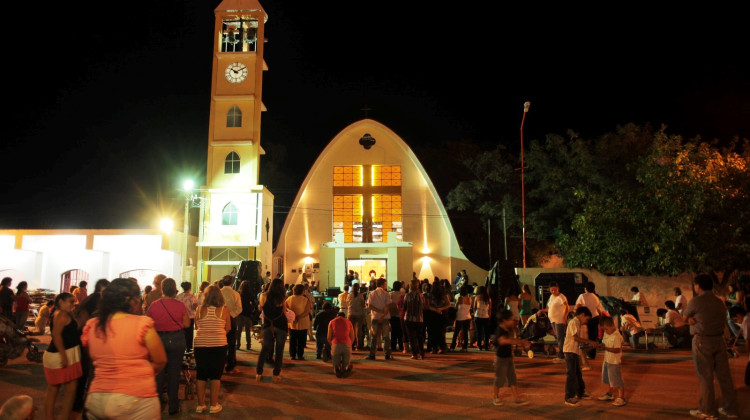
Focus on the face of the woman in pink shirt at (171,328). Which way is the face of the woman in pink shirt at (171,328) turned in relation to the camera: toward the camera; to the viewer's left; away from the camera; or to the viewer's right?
away from the camera

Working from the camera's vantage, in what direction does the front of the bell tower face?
facing the viewer

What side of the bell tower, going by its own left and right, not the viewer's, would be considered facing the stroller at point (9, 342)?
front

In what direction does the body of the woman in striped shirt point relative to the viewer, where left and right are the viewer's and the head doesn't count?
facing away from the viewer

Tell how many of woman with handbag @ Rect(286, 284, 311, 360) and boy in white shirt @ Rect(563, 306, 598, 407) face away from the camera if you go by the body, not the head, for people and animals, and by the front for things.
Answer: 1

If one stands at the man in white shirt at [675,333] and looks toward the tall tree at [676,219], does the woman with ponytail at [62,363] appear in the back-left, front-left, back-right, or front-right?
back-left

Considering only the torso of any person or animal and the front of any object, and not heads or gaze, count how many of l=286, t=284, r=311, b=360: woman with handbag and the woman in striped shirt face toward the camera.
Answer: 0

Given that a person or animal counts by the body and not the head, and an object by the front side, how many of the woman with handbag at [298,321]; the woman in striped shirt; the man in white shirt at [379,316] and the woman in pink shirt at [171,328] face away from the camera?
4

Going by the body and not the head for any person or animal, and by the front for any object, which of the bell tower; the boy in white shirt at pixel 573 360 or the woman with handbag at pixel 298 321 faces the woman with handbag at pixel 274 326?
the bell tower

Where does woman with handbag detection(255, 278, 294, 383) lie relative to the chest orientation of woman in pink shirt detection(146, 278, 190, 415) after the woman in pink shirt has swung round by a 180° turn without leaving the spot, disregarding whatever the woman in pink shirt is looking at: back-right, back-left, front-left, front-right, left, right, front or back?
back-left

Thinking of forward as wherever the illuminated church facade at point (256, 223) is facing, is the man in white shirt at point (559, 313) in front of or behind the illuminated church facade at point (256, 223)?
in front

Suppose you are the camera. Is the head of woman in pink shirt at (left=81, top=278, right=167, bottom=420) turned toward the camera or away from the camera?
away from the camera

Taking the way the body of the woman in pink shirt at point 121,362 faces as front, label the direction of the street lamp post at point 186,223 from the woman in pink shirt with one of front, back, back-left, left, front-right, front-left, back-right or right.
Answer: front-left

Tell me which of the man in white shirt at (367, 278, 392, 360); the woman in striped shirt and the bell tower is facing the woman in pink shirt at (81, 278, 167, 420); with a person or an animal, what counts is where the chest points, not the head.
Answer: the bell tower

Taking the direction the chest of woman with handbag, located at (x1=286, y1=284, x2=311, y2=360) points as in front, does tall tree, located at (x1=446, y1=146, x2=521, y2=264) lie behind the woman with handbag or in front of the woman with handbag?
in front

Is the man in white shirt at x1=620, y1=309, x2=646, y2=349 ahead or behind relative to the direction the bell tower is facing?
ahead
